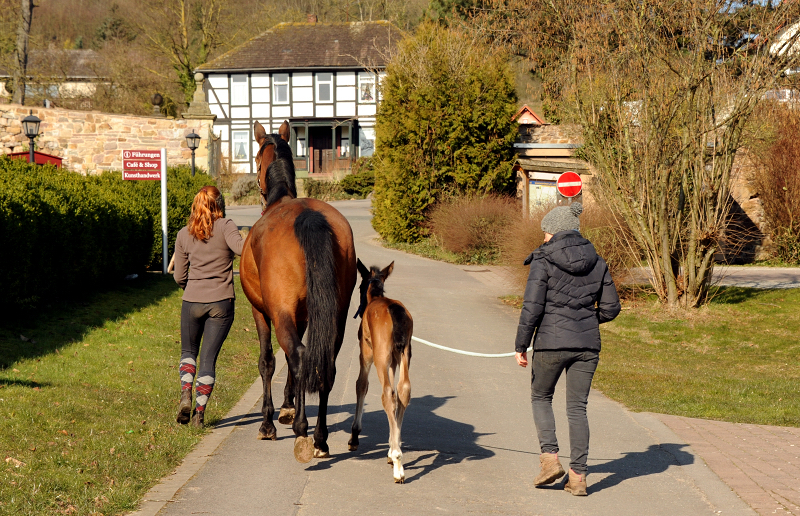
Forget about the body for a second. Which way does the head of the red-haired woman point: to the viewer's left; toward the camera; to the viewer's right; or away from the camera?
away from the camera

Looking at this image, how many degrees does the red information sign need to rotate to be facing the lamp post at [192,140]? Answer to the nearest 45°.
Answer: approximately 180°

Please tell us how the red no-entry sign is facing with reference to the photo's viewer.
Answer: facing the viewer

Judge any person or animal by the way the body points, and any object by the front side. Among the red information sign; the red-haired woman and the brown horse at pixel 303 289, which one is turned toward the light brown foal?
the red information sign

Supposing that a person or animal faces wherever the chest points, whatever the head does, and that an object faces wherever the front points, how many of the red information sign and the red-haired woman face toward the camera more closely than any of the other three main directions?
1

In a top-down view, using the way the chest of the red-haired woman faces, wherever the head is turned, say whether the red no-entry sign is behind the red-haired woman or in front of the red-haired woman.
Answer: in front

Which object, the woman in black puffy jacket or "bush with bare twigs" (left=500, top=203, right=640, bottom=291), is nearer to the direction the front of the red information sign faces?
the woman in black puffy jacket

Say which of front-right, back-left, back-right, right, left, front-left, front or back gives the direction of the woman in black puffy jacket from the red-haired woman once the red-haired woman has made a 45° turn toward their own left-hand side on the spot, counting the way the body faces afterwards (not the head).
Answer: back

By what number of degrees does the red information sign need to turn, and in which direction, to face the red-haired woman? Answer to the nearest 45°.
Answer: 0° — it already faces them

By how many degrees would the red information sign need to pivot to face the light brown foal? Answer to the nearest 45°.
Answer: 0° — it already faces it

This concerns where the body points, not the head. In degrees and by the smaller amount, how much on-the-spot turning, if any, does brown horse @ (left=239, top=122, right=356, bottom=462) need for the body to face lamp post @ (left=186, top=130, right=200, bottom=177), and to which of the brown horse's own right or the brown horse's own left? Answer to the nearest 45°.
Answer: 0° — it already faces it

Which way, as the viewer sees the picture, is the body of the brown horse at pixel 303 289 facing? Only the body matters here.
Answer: away from the camera

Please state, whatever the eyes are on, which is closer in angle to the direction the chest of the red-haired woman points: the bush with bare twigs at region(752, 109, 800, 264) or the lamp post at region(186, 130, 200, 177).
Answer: the lamp post

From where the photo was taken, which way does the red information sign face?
toward the camera

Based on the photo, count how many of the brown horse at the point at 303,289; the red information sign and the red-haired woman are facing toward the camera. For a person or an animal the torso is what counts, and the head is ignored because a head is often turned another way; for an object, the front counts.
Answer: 1

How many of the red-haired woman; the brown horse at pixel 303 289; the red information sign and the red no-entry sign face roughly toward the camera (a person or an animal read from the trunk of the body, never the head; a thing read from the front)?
2

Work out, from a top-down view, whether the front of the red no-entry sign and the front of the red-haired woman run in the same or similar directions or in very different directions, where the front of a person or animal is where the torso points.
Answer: very different directions
